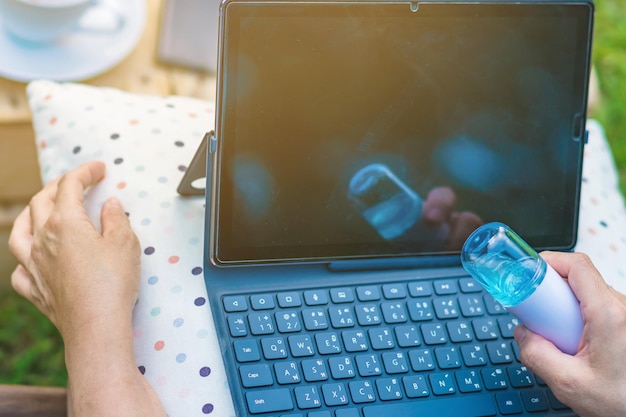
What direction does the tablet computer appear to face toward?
toward the camera
